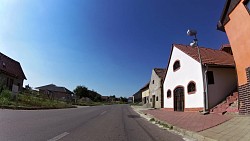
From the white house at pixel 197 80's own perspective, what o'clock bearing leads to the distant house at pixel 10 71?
The distant house is roughly at 2 o'clock from the white house.

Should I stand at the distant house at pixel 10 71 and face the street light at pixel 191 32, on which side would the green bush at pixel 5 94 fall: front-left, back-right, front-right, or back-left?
front-right

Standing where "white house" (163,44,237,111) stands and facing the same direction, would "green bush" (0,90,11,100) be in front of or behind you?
in front

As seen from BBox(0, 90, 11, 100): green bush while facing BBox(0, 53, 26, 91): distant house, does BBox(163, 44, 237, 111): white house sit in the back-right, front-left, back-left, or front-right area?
back-right

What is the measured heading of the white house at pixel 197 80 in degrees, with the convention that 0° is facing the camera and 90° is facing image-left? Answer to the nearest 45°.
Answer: approximately 45°
